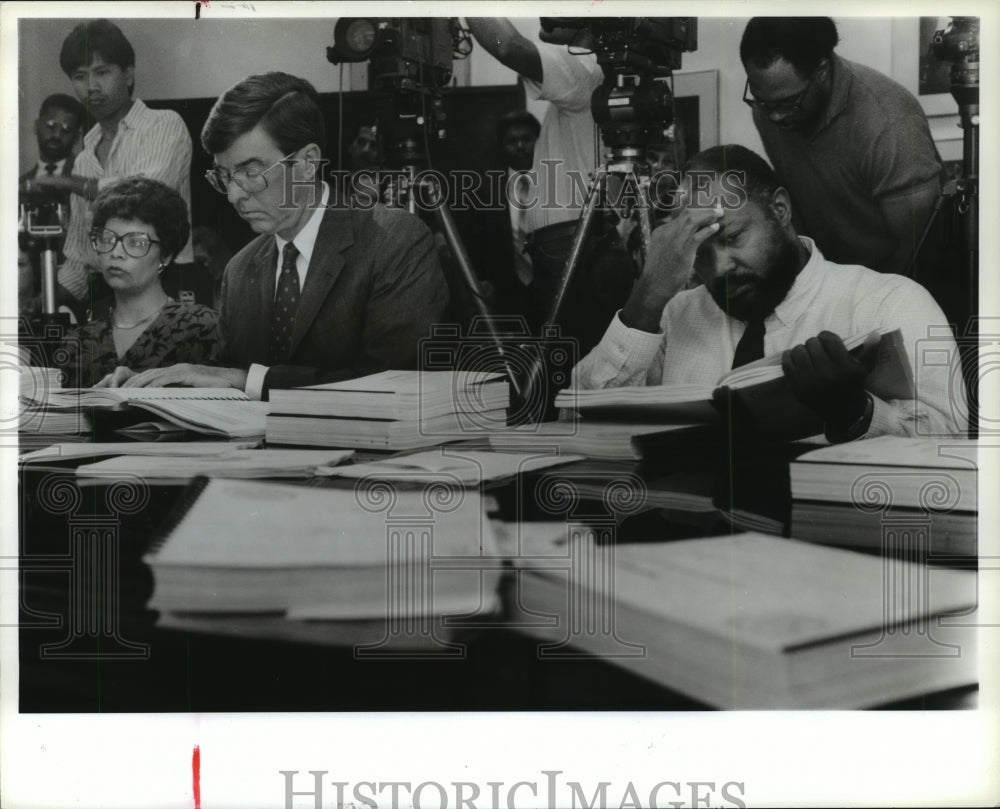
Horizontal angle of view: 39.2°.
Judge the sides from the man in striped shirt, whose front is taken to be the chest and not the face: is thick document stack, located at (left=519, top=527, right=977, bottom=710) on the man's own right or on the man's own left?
on the man's own left

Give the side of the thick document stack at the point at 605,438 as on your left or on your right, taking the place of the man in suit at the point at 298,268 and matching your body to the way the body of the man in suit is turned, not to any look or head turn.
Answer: on your left

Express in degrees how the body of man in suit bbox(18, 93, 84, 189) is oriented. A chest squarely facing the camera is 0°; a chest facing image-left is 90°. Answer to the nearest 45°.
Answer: approximately 0°

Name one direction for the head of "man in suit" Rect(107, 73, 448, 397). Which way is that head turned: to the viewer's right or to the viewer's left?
to the viewer's left
